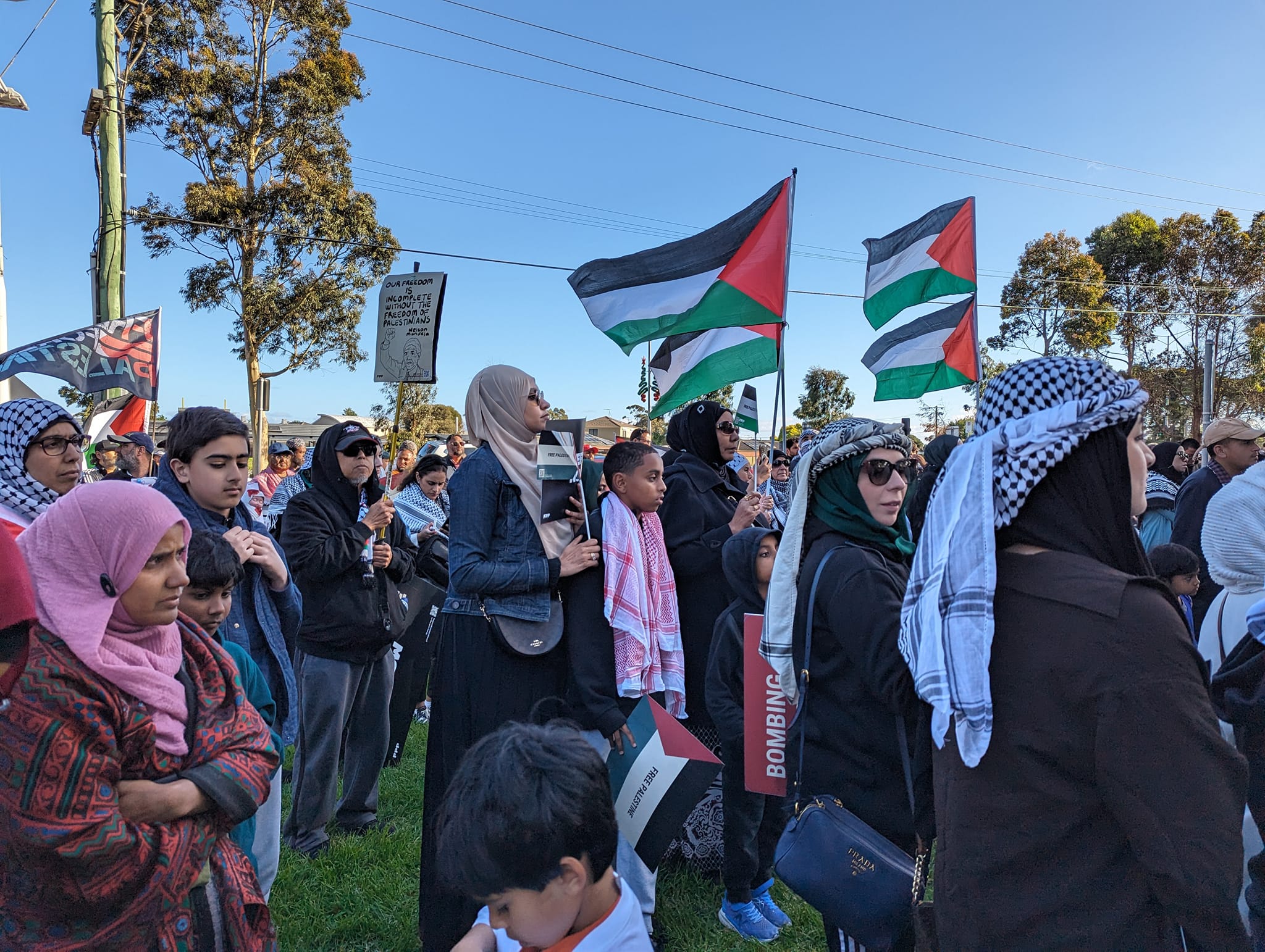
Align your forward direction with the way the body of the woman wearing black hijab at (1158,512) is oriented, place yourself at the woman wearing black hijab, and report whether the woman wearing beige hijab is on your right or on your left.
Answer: on your right

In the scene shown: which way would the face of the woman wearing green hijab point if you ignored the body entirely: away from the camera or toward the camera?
toward the camera

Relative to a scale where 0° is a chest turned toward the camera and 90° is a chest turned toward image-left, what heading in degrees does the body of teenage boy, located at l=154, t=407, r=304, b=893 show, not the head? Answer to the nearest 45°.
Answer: approximately 315°

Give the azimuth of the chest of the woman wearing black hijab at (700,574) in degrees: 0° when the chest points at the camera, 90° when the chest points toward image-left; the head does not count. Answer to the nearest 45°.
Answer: approximately 270°

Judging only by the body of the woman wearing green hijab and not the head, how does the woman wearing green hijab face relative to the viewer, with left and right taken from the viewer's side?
facing to the right of the viewer

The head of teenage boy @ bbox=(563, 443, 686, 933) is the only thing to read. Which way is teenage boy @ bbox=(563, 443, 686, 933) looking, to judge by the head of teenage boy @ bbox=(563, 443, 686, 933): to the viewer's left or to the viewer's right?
to the viewer's right

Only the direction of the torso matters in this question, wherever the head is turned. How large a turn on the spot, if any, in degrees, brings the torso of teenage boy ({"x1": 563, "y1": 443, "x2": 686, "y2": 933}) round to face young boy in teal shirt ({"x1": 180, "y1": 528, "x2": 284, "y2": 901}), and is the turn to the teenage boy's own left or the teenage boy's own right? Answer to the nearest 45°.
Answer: approximately 90° to the teenage boy's own right

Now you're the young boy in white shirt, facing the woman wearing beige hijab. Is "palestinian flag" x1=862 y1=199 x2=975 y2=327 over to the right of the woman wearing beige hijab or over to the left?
right

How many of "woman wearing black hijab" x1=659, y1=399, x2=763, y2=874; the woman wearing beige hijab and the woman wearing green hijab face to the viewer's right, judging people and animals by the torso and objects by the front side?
3

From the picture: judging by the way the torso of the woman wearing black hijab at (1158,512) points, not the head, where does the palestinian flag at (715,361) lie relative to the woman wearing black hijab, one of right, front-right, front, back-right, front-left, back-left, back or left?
back-right

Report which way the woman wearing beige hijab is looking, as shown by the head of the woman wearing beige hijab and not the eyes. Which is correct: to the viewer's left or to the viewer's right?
to the viewer's right

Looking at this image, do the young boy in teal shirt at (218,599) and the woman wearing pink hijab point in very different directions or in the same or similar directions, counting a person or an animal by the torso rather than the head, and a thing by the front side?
same or similar directions
